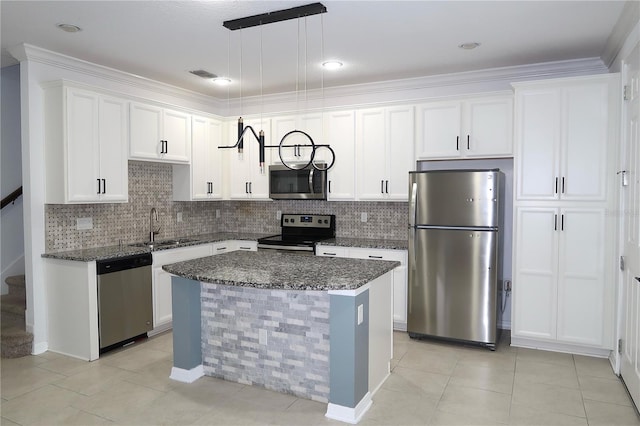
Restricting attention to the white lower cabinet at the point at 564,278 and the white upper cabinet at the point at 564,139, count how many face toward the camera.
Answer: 2

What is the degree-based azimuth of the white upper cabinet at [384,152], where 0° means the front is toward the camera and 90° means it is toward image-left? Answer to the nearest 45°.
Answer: approximately 0°

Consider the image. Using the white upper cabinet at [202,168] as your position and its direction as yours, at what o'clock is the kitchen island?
The kitchen island is roughly at 1 o'clock from the white upper cabinet.

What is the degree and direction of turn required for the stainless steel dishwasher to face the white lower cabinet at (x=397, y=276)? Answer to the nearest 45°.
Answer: approximately 45° to its left

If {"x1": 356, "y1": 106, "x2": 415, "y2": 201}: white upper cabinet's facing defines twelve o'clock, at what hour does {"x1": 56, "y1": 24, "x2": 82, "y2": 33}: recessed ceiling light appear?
The recessed ceiling light is roughly at 2 o'clock from the white upper cabinet.

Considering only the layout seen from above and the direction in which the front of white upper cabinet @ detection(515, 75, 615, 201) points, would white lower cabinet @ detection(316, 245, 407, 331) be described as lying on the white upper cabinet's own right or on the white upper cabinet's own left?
on the white upper cabinet's own right
